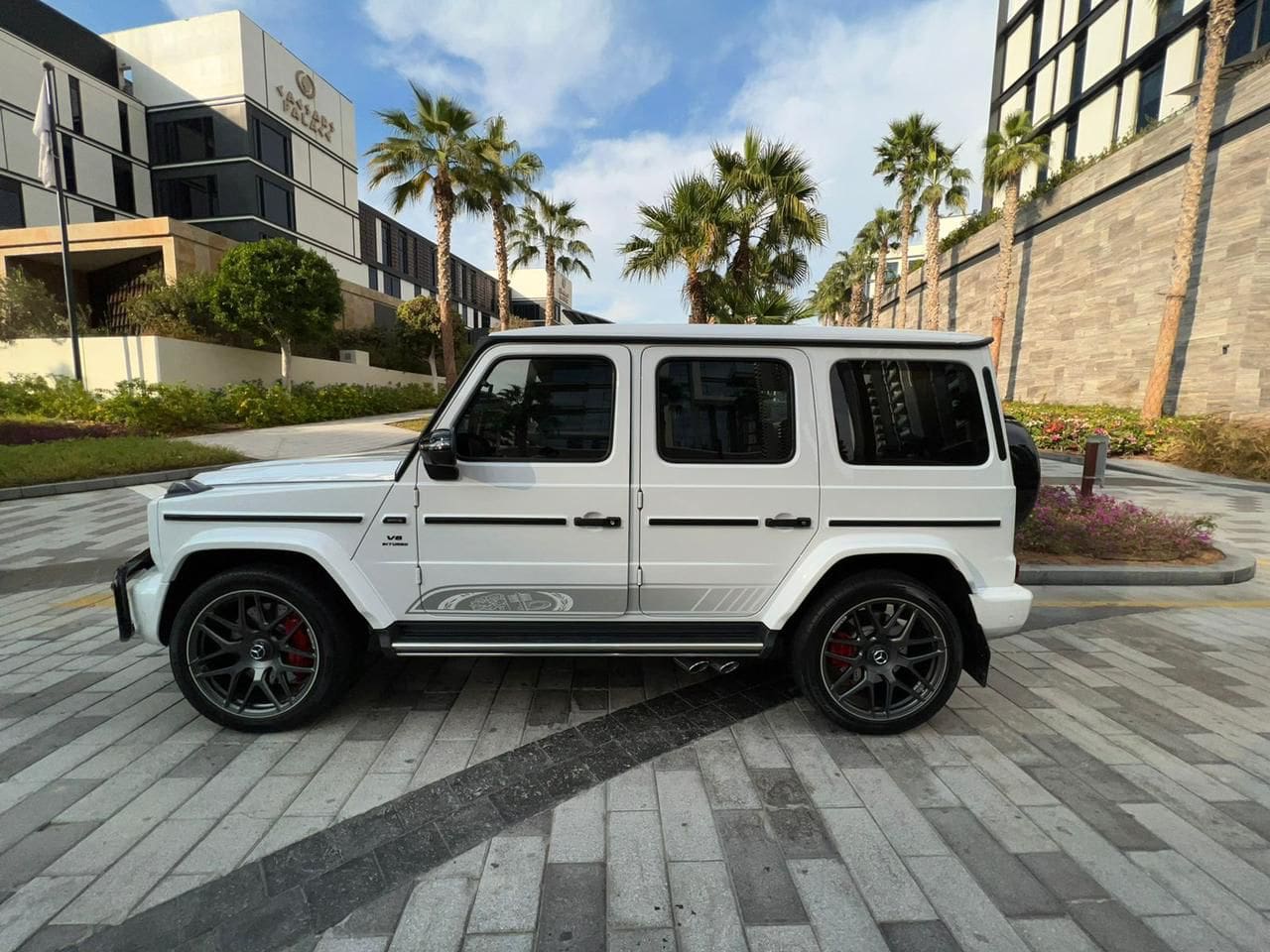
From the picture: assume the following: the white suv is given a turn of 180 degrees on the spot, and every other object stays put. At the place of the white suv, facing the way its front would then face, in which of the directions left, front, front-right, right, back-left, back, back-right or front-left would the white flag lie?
back-left

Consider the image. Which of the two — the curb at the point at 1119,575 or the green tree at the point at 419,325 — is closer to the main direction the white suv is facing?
the green tree

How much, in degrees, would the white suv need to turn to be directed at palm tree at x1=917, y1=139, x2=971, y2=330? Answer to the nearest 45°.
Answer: approximately 135° to its right

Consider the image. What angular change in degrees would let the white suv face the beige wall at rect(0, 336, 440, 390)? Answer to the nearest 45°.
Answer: approximately 45° to its right

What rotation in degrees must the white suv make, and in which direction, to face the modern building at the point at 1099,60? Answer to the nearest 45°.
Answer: approximately 135° to its right

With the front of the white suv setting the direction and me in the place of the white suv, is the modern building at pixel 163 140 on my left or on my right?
on my right

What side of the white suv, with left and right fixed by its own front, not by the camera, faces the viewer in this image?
left

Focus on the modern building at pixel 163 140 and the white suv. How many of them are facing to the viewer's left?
1

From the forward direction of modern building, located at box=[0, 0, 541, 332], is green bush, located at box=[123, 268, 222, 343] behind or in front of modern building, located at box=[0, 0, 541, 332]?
in front

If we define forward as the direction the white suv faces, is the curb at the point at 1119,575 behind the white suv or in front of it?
behind

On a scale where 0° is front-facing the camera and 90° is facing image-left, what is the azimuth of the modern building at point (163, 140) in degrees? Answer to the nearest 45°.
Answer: approximately 315°

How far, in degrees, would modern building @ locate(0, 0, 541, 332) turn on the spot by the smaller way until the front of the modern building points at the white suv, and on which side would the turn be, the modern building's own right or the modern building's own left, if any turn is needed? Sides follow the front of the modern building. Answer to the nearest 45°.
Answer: approximately 45° to the modern building's own right

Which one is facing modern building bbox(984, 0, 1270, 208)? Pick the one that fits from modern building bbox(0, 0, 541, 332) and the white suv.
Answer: modern building bbox(0, 0, 541, 332)
